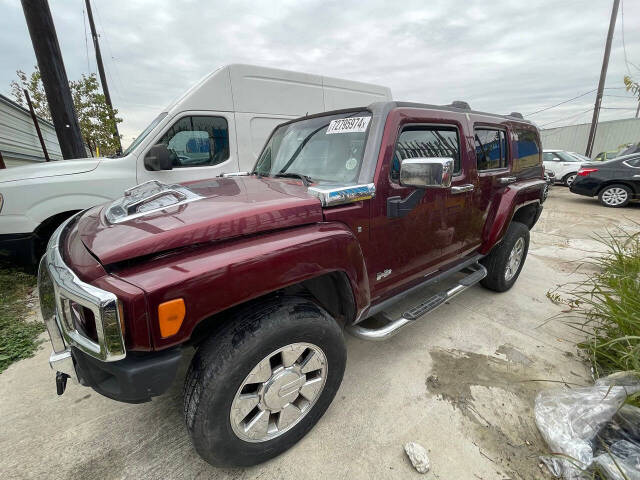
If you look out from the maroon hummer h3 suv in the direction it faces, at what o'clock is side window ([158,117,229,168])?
The side window is roughly at 4 o'clock from the maroon hummer h3 suv.

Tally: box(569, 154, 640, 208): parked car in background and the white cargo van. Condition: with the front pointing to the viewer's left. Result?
1

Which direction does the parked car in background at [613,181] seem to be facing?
to the viewer's right

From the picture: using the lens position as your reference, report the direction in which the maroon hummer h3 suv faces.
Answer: facing the viewer and to the left of the viewer

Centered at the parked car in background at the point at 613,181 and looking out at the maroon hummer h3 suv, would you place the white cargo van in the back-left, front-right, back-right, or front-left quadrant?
front-right

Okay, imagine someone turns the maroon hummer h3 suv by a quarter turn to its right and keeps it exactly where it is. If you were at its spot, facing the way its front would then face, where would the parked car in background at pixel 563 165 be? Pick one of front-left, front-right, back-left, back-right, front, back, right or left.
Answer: right

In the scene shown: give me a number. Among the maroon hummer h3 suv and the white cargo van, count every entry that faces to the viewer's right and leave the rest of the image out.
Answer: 0

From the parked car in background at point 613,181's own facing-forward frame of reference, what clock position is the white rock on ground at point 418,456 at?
The white rock on ground is roughly at 3 o'clock from the parked car in background.

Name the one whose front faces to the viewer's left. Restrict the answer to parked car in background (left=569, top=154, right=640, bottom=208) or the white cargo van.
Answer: the white cargo van

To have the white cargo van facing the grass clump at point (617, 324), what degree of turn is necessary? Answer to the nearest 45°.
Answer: approximately 135° to its left

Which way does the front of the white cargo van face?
to the viewer's left

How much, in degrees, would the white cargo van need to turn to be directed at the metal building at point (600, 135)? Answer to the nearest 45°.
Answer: approximately 180°

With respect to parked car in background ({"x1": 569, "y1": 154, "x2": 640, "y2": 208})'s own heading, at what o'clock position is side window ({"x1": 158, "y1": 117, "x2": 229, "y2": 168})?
The side window is roughly at 4 o'clock from the parked car in background.
